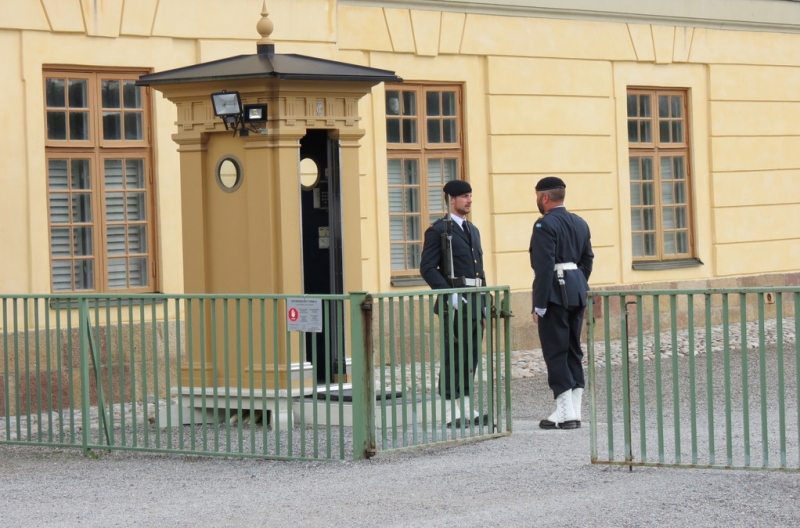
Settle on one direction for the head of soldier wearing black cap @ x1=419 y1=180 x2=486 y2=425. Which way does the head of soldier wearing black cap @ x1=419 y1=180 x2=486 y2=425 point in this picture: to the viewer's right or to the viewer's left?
to the viewer's right

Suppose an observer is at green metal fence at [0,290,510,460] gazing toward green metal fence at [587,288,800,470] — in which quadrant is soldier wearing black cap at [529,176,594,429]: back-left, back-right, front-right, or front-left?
front-left

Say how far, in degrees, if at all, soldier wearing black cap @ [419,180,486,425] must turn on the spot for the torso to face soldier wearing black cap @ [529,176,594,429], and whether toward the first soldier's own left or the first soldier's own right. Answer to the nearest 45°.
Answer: approximately 90° to the first soldier's own left

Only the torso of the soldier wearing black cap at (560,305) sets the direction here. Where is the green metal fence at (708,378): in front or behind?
behind

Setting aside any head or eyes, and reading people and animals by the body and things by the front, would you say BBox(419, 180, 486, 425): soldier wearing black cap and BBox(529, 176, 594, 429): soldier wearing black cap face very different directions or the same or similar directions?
very different directions

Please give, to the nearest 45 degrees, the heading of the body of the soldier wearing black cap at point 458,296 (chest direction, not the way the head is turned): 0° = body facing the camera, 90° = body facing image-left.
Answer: approximately 315°
